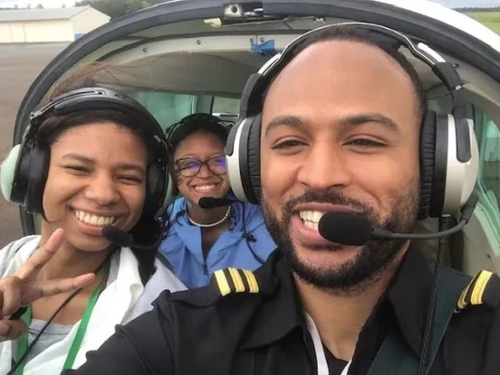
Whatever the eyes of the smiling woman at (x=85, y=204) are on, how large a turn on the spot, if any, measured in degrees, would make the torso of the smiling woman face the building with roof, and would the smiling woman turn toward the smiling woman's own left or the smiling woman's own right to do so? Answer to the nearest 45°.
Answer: approximately 180°

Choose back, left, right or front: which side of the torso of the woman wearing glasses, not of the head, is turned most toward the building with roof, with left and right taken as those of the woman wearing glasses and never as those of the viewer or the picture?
back

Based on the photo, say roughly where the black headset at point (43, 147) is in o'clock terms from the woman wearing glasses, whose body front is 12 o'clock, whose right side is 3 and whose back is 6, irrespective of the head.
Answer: The black headset is roughly at 1 o'clock from the woman wearing glasses.

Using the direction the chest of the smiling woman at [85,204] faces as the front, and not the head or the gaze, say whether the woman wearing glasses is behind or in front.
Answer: behind

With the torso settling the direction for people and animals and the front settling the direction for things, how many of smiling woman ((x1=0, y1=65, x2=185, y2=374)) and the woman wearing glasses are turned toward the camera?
2

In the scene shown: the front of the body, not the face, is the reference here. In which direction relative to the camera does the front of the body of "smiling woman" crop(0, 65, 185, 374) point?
toward the camera

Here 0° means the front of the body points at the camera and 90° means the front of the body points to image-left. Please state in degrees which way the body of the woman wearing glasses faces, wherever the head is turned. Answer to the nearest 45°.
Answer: approximately 0°

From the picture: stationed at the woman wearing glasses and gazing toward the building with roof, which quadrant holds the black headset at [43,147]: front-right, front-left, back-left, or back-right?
back-left

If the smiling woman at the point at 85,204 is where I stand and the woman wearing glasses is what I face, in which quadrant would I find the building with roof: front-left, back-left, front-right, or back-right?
front-left

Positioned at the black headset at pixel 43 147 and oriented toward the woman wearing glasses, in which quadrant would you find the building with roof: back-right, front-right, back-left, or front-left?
front-left
